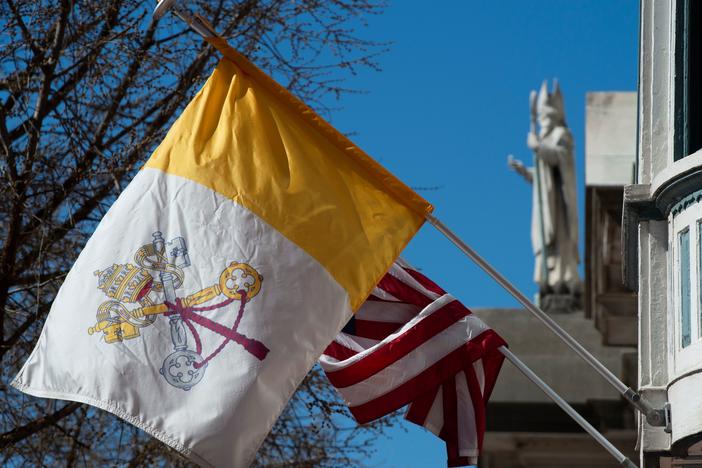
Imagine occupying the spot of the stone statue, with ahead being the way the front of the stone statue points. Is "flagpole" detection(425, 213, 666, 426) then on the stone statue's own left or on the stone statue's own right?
on the stone statue's own left

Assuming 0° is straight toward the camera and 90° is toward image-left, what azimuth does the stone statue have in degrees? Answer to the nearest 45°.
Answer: approximately 90°

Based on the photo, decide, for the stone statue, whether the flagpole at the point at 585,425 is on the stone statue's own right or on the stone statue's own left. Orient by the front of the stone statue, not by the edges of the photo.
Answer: on the stone statue's own left

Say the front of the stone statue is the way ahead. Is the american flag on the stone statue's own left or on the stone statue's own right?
on the stone statue's own left
